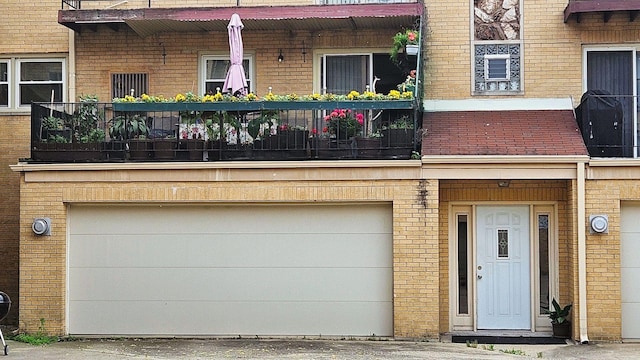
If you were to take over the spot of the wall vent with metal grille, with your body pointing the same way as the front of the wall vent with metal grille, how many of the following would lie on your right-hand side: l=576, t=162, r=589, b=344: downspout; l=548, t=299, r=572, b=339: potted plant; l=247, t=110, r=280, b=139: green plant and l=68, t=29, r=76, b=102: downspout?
1

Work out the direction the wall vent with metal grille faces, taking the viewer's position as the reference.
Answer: facing the viewer

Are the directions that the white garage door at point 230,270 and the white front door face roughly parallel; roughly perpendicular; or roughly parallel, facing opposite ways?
roughly parallel

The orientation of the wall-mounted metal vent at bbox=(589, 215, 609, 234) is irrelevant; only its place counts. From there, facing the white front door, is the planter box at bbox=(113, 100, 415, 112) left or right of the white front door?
left

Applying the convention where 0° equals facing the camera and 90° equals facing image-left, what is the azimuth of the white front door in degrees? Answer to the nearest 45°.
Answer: approximately 0°

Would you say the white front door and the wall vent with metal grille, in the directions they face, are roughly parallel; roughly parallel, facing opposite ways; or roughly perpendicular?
roughly parallel

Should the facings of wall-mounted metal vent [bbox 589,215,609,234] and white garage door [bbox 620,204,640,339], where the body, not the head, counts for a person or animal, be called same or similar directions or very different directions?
same or similar directions

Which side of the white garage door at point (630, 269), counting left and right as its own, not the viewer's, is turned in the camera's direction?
front

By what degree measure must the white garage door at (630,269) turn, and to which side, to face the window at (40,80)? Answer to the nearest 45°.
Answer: approximately 90° to its right

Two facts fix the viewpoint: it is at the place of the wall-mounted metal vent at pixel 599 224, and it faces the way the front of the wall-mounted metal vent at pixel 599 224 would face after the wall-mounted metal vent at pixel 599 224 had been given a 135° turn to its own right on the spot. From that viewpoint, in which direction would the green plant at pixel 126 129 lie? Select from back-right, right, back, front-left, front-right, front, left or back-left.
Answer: front-left

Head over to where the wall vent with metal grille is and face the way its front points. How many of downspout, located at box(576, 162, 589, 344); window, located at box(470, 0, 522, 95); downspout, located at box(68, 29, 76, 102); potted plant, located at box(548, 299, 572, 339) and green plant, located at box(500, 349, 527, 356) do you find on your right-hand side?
1

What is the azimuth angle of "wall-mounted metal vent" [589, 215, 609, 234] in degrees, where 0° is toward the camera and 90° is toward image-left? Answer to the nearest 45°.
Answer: approximately 0°

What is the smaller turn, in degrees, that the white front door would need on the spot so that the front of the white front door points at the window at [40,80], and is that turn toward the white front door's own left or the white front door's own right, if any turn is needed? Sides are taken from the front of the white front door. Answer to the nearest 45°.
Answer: approximately 90° to the white front door's own right

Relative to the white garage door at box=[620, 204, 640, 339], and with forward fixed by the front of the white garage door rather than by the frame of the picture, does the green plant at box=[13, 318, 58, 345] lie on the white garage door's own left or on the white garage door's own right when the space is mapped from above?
on the white garage door's own right

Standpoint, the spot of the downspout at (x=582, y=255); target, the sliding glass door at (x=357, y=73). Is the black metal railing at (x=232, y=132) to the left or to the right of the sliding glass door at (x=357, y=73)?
left

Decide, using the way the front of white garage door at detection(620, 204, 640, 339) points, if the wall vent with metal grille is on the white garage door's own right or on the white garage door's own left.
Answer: on the white garage door's own right

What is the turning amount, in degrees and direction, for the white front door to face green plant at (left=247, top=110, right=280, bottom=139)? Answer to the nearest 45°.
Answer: approximately 45° to its right
